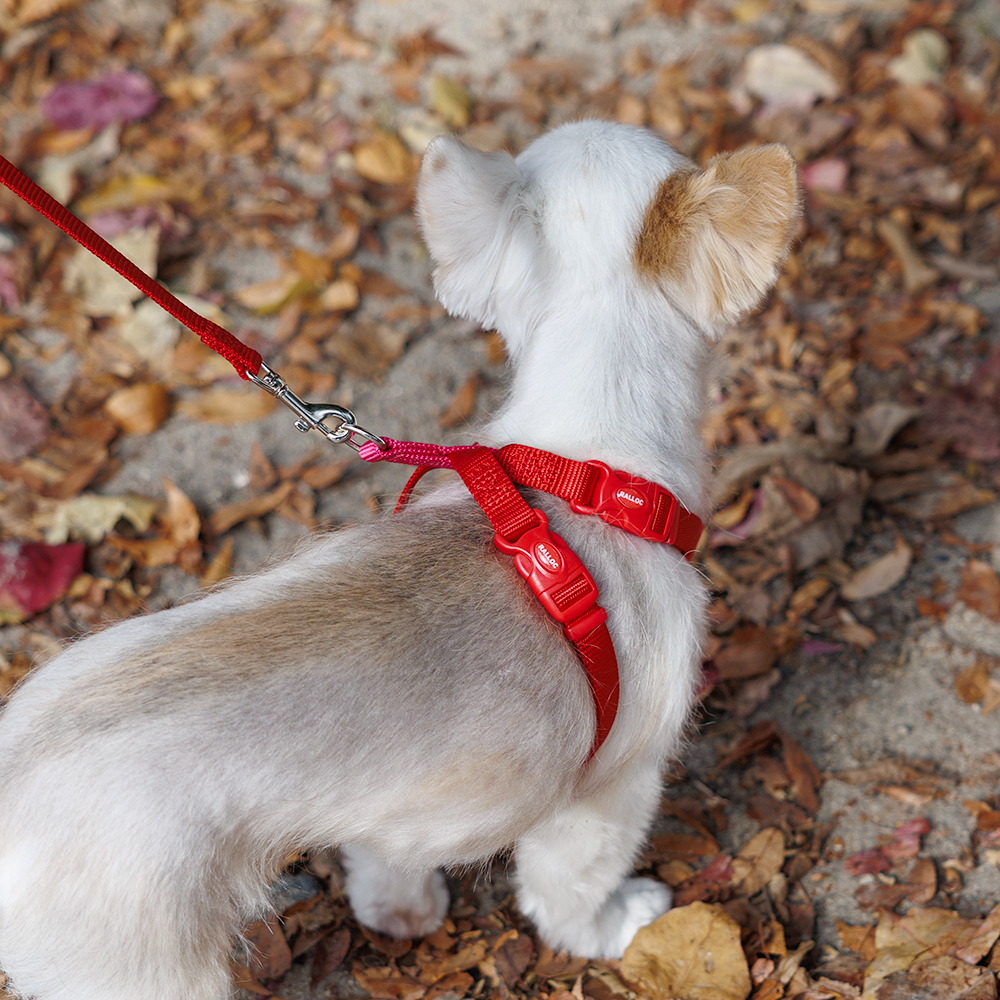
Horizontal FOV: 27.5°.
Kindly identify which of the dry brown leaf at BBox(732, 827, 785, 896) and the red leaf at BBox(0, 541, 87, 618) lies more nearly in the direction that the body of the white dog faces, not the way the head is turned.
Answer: the dry brown leaf

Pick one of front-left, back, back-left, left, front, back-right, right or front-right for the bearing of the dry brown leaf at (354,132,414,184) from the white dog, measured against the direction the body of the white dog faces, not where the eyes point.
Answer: front-left

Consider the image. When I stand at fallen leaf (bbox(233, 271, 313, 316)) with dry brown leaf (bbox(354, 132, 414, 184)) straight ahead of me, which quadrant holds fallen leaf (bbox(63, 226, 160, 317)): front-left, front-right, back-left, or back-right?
back-left

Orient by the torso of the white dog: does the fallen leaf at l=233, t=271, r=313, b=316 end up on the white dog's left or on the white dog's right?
on the white dog's left

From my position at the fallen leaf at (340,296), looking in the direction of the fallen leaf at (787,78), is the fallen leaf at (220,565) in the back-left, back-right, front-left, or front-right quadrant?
back-right

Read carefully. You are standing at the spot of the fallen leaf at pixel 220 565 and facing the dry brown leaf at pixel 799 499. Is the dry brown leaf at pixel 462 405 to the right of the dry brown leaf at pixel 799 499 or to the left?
left

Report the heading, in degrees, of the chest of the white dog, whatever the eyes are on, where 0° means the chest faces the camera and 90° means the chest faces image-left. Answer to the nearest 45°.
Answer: approximately 225°

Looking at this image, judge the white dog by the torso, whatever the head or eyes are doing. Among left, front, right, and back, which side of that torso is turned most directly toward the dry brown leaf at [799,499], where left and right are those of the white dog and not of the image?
front

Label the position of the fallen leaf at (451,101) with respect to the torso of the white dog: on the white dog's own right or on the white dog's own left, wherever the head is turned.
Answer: on the white dog's own left

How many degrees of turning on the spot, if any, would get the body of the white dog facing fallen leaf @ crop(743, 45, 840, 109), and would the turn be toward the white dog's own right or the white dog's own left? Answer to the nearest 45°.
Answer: approximately 45° to the white dog's own left
